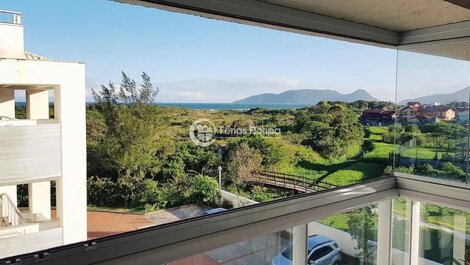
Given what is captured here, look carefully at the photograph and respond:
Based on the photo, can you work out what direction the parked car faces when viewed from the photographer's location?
facing the viewer and to the left of the viewer

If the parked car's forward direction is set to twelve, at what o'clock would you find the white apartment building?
The white apartment building is roughly at 12 o'clock from the parked car.
